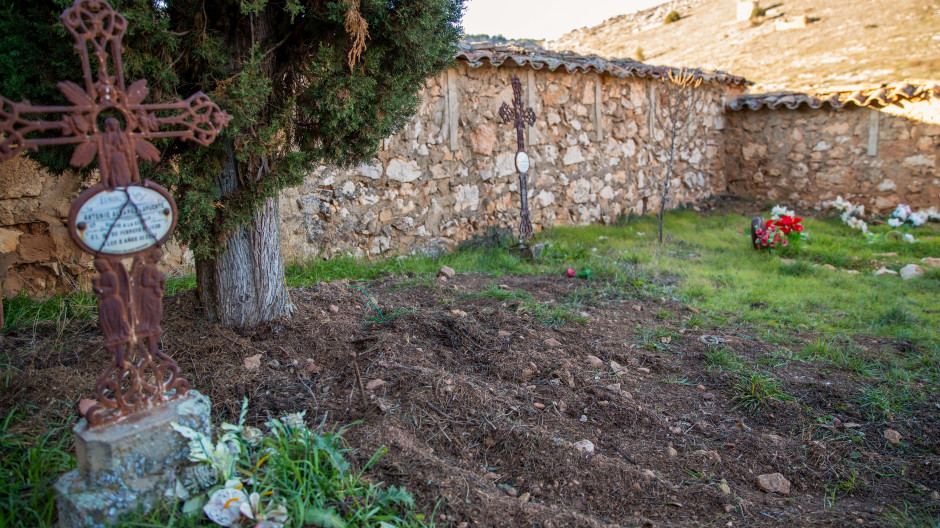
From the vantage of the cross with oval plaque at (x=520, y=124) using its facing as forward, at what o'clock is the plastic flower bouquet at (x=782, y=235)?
The plastic flower bouquet is roughly at 9 o'clock from the cross with oval plaque.

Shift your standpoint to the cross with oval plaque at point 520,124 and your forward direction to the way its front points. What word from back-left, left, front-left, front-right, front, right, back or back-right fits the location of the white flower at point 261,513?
front

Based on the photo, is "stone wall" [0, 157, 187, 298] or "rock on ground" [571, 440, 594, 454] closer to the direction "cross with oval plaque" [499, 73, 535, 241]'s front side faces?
the rock on ground

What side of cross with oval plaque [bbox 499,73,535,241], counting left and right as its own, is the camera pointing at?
front

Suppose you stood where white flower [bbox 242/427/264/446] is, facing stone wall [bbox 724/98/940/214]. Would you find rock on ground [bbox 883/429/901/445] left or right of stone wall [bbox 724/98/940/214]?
right

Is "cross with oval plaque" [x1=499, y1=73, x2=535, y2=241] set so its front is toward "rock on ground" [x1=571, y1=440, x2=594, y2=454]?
yes

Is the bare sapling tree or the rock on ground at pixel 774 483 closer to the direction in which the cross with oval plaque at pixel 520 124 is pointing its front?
the rock on ground

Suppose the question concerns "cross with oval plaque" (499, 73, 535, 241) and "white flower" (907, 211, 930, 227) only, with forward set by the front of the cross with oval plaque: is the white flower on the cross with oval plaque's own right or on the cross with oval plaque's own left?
on the cross with oval plaque's own left

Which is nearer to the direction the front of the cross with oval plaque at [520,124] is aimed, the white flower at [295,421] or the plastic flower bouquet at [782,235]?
the white flower

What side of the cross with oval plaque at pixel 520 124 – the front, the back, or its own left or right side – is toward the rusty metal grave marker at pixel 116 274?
front

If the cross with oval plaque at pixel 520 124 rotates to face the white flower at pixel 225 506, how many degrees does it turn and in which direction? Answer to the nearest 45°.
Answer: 0° — it already faces it

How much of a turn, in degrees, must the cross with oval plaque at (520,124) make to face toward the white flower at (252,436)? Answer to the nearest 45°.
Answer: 0° — it already faces it

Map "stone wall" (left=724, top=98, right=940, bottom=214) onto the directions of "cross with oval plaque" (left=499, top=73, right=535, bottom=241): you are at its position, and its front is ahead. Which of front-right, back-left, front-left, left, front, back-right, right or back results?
back-left

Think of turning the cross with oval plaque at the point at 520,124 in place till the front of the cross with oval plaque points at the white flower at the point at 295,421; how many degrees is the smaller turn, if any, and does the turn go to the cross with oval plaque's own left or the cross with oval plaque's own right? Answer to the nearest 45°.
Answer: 0° — it already faces it

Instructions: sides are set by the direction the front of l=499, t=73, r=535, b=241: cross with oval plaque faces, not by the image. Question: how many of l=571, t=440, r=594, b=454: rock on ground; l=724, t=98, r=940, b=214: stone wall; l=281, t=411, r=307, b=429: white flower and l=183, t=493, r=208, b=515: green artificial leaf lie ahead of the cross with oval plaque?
3

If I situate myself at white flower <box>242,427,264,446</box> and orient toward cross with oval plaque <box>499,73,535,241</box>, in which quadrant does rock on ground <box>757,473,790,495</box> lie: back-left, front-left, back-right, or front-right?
front-right
